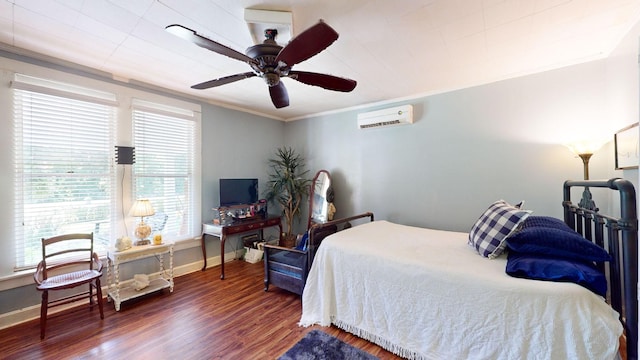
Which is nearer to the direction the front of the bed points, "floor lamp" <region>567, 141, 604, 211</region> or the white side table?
the white side table

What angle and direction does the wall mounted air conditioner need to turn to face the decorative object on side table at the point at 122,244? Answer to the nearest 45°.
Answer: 0° — it already faces it

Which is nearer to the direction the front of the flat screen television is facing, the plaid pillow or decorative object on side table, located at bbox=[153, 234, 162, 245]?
the plaid pillow

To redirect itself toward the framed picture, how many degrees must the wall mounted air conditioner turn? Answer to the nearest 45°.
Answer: approximately 90° to its left

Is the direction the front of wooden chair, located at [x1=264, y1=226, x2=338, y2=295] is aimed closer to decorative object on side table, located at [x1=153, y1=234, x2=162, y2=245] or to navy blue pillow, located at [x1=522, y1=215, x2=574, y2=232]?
the decorative object on side table

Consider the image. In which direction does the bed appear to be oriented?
to the viewer's left

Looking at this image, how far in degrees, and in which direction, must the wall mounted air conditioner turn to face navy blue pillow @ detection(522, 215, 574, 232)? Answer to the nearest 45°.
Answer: approximately 90° to its left

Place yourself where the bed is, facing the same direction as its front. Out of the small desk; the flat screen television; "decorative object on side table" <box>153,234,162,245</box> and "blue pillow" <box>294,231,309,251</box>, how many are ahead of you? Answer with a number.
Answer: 4
